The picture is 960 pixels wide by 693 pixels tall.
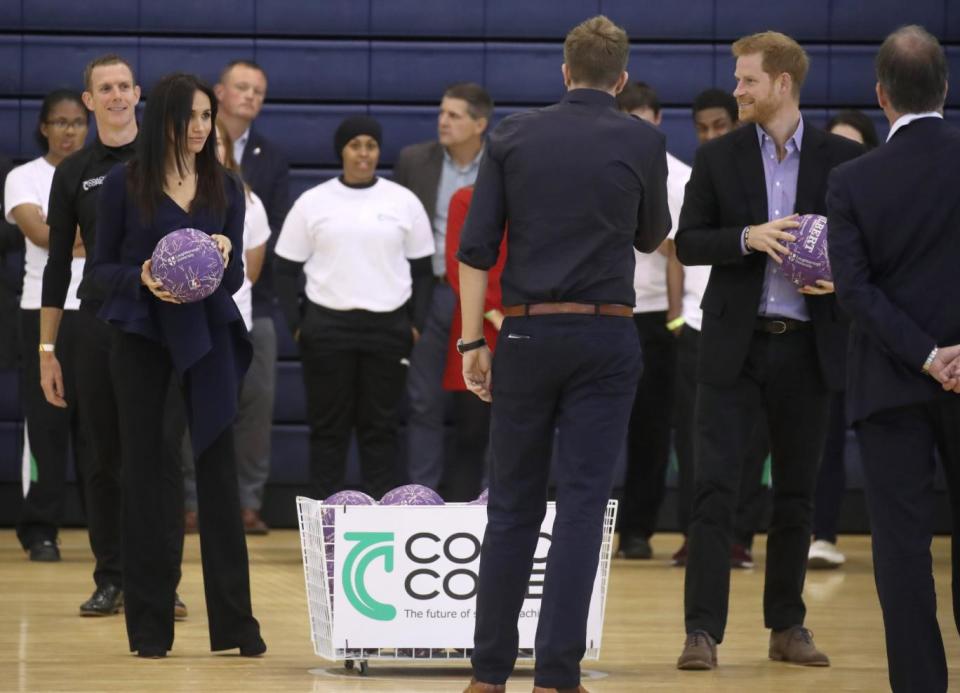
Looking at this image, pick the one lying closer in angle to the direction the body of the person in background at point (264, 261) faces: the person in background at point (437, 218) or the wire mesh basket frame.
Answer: the wire mesh basket frame

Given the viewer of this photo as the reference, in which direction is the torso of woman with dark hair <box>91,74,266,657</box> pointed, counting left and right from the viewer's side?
facing the viewer and to the right of the viewer

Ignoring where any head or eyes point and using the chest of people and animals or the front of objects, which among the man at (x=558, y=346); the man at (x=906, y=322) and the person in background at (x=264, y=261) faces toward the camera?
the person in background

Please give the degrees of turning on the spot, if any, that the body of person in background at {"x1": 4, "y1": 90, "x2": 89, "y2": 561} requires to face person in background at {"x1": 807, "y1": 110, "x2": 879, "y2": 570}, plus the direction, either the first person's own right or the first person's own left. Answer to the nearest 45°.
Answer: approximately 45° to the first person's own left

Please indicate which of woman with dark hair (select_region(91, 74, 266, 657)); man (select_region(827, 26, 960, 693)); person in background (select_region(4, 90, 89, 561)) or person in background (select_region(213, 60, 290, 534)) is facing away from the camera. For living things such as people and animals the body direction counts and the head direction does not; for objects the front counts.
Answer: the man

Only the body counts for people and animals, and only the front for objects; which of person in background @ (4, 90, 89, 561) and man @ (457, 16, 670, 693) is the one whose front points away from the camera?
the man

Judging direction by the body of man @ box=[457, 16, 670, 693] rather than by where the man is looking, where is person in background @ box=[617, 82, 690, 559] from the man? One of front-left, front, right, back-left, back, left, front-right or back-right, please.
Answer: front

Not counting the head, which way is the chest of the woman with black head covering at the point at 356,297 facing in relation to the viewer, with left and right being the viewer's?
facing the viewer

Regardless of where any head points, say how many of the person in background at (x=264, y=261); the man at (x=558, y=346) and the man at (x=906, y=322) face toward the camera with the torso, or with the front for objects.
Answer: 1

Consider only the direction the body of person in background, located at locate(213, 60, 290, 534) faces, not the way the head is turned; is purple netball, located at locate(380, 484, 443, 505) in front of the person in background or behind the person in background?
in front

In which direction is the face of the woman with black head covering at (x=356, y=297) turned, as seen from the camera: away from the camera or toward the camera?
toward the camera

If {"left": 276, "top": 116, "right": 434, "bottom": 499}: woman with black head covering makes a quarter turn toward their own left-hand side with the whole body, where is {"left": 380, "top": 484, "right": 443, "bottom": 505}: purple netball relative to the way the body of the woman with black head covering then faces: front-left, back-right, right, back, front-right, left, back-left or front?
right

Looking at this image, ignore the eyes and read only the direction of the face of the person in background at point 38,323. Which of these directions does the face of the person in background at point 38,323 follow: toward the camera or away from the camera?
toward the camera

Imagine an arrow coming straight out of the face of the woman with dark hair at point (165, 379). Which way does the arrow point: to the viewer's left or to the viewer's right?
to the viewer's right

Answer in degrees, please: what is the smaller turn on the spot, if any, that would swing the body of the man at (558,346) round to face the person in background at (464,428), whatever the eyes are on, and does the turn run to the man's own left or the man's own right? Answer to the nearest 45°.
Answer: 0° — they already face them

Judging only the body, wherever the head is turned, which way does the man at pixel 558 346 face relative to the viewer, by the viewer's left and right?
facing away from the viewer

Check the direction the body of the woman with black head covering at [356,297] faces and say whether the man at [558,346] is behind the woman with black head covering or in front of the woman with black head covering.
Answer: in front

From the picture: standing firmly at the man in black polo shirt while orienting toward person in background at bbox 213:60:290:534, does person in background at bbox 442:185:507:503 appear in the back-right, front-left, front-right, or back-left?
front-right

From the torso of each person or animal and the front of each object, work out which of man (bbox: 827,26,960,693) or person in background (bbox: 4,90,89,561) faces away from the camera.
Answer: the man

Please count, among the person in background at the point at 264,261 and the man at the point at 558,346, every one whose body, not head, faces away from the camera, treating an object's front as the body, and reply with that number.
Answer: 1
